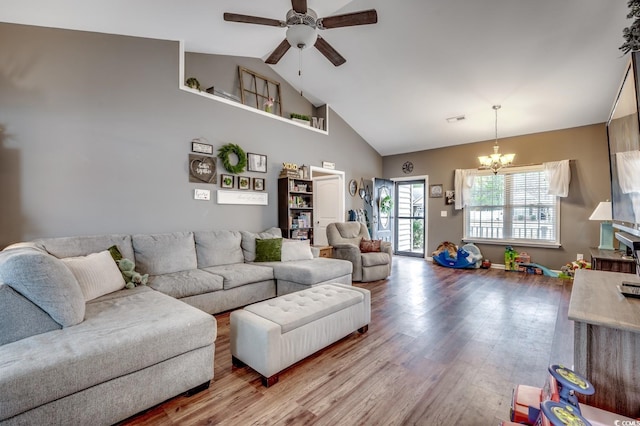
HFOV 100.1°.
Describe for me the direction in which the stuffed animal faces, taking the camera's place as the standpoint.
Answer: facing the viewer and to the right of the viewer

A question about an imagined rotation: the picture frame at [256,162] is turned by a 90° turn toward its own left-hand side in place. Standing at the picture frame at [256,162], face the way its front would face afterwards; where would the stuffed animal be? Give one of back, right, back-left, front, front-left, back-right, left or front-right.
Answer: back

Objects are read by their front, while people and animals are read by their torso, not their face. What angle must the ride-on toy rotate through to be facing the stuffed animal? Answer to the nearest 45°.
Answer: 0° — it already faces it

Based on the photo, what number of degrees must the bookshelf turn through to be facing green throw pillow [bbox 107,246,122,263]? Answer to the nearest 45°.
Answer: approximately 90° to its right

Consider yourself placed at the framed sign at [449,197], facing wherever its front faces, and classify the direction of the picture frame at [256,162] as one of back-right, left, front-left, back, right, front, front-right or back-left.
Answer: front-right

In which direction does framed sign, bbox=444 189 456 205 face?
toward the camera

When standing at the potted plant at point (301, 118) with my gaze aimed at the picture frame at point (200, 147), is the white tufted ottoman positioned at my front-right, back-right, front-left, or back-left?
front-left

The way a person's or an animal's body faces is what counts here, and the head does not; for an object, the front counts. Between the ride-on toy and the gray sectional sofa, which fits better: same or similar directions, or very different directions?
very different directions

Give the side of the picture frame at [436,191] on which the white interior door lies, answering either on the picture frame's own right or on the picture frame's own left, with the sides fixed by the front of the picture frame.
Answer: on the picture frame's own right

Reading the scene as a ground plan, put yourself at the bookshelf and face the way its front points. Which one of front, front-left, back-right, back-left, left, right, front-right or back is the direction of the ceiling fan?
front-right

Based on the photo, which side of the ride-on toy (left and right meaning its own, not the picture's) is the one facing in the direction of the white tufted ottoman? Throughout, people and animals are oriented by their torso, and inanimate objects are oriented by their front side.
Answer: front

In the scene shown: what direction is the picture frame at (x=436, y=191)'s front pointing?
toward the camera

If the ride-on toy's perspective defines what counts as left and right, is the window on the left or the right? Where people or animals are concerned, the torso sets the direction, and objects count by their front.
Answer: on its right

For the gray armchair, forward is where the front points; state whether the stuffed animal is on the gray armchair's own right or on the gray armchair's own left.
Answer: on the gray armchair's own right
